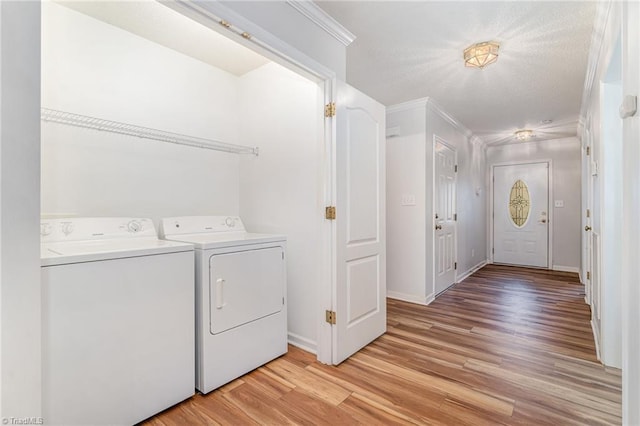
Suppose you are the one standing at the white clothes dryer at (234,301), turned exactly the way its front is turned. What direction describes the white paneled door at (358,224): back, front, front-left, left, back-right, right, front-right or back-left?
front-left

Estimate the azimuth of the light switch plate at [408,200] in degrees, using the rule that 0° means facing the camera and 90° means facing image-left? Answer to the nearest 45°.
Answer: approximately 0°

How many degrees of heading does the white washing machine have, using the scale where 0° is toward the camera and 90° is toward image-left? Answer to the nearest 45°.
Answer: approximately 315°

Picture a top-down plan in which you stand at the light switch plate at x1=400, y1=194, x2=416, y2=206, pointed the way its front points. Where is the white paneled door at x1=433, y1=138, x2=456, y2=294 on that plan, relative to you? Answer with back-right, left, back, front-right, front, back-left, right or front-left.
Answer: back-left

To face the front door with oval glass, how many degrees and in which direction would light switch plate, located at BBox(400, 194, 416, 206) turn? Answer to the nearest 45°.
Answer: approximately 135° to its left

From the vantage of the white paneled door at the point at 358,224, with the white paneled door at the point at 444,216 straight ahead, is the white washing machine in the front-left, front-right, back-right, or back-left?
back-left

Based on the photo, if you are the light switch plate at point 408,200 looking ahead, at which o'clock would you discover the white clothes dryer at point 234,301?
The white clothes dryer is roughly at 1 o'clock from the light switch plate.

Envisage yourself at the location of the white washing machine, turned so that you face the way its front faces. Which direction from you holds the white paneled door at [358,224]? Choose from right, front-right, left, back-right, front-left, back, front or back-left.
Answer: front-left

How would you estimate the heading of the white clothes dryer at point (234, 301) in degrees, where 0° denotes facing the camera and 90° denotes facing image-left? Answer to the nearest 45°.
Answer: approximately 315°
